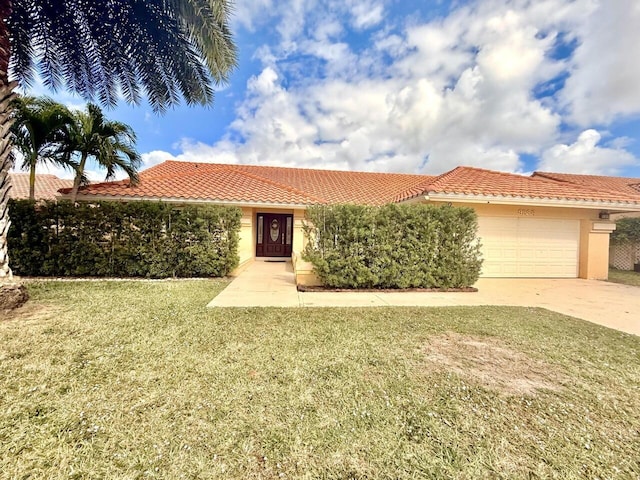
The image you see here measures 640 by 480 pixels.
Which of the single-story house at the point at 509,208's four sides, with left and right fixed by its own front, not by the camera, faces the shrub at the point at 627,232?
left

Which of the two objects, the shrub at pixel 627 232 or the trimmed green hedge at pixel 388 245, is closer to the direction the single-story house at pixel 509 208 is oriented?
the trimmed green hedge

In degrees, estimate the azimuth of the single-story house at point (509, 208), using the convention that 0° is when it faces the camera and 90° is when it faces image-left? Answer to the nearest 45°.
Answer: approximately 0°

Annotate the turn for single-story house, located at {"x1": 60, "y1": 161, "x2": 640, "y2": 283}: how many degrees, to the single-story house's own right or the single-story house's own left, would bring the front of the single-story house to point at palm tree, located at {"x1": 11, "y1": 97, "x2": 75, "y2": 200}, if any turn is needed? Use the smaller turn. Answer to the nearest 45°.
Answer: approximately 90° to the single-story house's own right

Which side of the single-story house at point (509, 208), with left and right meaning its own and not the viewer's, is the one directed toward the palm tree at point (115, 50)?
right

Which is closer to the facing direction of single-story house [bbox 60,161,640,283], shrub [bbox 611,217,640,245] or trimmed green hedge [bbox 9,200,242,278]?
the trimmed green hedge

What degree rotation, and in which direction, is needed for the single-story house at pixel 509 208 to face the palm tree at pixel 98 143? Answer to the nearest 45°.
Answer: approximately 90° to its right
